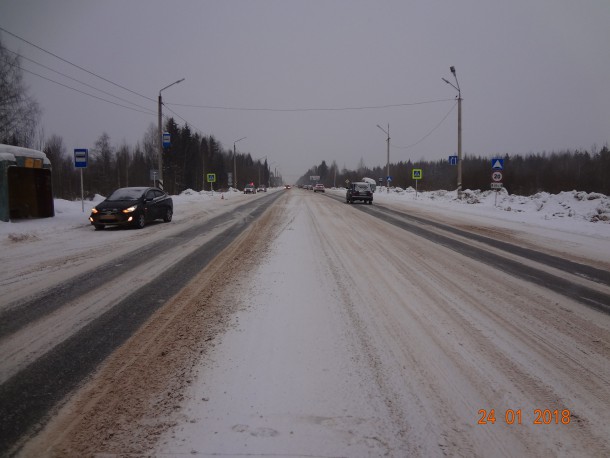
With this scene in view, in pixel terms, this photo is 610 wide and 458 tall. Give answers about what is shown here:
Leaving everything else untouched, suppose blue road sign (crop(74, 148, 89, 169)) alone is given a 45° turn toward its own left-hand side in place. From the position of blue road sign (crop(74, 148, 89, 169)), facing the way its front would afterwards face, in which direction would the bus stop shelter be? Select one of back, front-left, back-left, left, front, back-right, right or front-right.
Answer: right

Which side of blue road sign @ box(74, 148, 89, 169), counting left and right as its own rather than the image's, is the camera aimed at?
front

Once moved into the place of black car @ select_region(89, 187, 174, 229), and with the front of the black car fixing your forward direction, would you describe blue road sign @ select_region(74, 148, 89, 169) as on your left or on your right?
on your right

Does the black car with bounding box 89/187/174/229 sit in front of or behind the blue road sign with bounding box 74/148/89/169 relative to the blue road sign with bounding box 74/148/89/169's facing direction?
in front

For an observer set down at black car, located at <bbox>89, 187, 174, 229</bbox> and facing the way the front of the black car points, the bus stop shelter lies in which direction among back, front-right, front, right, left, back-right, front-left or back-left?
right

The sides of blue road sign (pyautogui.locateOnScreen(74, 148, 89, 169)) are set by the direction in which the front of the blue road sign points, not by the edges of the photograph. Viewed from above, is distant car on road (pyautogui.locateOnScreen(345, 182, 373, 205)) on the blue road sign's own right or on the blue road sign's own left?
on the blue road sign's own left

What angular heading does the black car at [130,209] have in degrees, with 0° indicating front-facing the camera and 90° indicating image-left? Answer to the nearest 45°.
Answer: approximately 45°

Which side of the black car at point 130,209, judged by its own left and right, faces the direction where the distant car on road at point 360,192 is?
back

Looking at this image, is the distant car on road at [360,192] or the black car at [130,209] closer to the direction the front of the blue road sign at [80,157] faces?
the black car

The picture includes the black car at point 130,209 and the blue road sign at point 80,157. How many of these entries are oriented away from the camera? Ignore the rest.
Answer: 0
